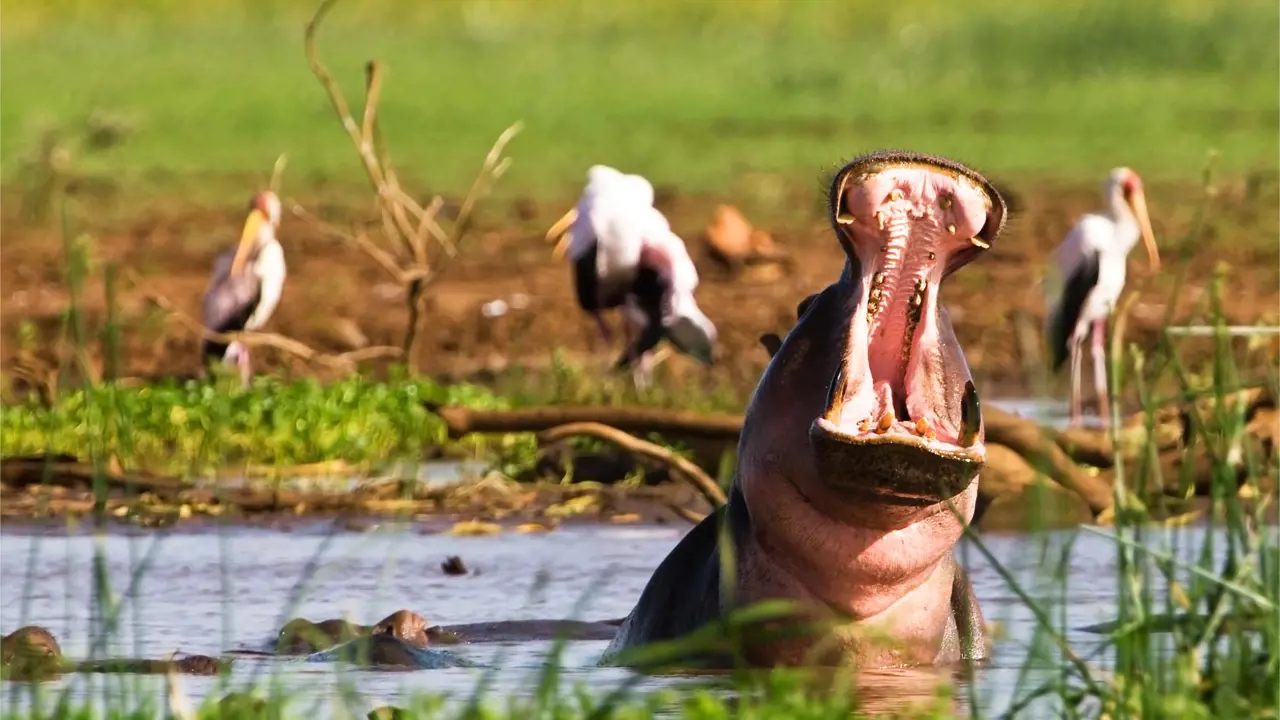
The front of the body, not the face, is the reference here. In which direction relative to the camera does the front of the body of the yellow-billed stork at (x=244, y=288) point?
to the viewer's right

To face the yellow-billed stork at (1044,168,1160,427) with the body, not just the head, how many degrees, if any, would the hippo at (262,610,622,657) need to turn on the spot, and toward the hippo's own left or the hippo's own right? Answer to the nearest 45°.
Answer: approximately 135° to the hippo's own right

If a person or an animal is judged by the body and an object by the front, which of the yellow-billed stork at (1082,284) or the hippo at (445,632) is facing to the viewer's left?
the hippo

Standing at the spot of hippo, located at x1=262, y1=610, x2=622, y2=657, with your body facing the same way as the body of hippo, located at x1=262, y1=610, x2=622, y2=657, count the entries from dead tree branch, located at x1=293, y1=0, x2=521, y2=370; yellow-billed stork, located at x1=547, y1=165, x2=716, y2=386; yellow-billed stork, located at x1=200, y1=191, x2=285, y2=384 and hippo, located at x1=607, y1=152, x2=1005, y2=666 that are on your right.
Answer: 3

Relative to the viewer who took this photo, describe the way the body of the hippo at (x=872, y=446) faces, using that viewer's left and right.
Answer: facing the viewer and to the right of the viewer

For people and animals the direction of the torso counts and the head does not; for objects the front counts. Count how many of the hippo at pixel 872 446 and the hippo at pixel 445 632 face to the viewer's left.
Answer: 1

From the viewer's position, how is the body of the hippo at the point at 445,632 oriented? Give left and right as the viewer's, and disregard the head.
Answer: facing to the left of the viewer

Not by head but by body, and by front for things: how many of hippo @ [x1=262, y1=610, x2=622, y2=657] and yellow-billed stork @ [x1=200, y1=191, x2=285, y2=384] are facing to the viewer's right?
1

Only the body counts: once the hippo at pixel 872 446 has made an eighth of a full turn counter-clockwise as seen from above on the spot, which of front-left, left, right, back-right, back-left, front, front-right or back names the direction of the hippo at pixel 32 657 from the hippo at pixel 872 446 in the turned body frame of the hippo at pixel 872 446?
back

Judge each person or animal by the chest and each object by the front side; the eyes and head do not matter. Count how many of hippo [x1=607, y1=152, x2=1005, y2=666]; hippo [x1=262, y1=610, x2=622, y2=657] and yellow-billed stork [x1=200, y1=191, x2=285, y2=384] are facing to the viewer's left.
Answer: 1
